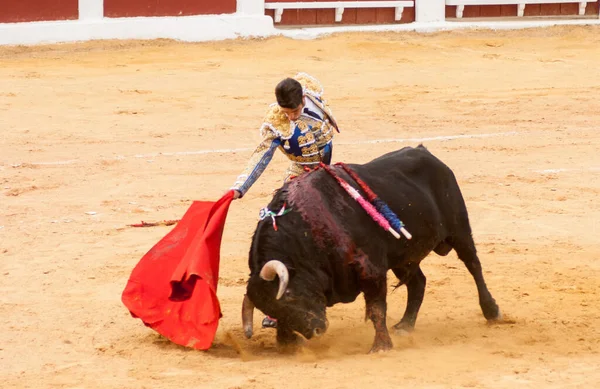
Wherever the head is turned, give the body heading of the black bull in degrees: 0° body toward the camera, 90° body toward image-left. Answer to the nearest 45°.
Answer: approximately 45°
